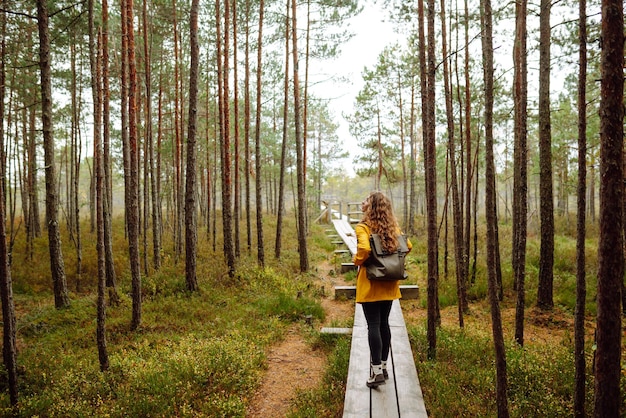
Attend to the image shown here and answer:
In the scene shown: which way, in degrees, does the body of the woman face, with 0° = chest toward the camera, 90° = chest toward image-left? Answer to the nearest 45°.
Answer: approximately 135°

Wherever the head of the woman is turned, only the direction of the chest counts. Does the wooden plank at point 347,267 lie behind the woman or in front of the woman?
in front

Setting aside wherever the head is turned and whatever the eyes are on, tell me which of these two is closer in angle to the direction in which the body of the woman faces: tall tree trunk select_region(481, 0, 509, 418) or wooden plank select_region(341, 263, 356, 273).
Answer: the wooden plank

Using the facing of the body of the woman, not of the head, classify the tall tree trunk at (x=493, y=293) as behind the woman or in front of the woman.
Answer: behind

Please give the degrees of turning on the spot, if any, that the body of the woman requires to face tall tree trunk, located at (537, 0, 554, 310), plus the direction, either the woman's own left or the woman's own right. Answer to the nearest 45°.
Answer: approximately 90° to the woman's own right

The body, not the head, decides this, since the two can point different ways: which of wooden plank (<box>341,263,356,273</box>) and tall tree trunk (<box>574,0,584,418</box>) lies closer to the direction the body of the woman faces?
the wooden plank
